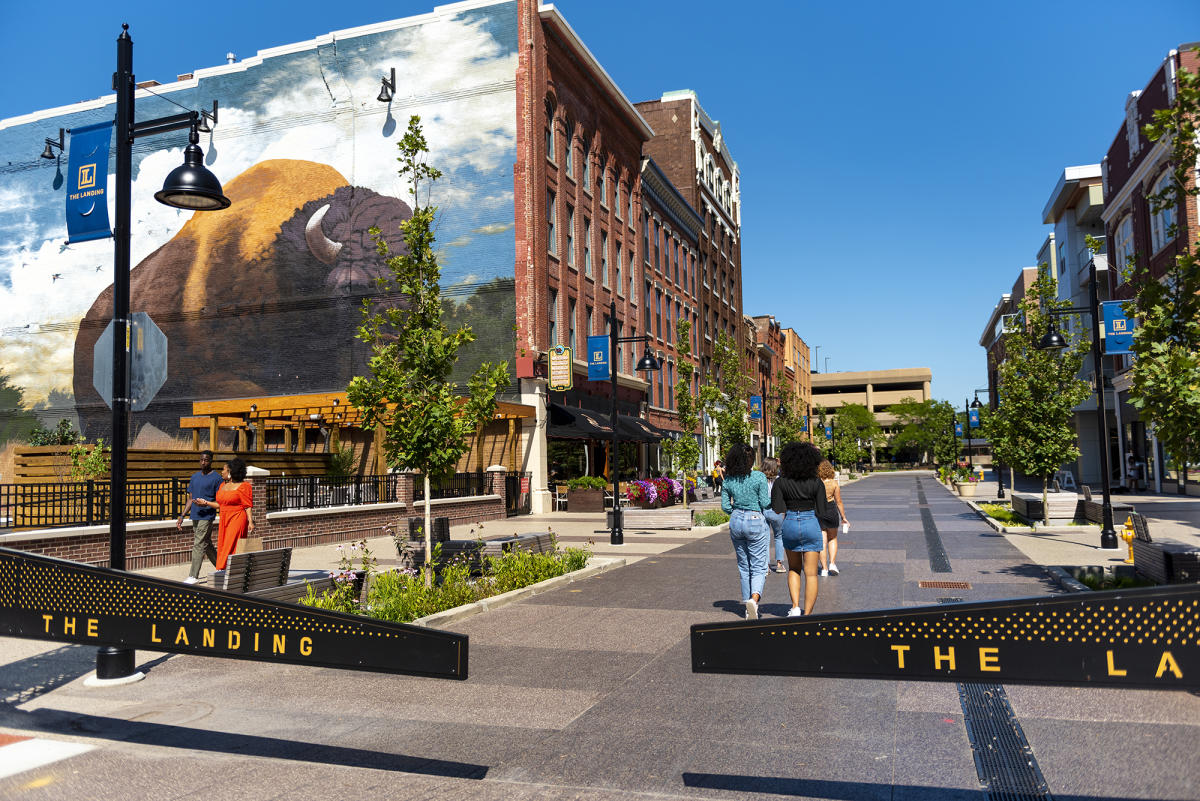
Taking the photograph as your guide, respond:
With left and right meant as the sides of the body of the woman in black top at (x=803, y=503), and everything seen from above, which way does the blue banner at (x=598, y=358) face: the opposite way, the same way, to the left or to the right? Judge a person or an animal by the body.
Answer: the opposite way

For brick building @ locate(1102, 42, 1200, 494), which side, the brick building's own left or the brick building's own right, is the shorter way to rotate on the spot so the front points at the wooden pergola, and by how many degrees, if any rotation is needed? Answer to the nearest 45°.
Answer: approximately 45° to the brick building's own left

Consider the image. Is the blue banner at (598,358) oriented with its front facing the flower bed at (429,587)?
yes

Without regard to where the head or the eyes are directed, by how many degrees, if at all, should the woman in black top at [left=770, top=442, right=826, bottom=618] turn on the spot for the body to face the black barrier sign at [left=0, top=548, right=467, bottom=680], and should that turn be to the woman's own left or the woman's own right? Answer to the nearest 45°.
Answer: approximately 135° to the woman's own left

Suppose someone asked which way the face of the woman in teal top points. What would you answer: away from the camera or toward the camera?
away from the camera

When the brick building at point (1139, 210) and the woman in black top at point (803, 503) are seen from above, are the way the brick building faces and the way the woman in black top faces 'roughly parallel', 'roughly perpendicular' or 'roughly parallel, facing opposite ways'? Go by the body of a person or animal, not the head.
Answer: roughly perpendicular

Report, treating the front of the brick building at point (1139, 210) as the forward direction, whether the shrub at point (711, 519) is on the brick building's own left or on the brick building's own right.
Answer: on the brick building's own left

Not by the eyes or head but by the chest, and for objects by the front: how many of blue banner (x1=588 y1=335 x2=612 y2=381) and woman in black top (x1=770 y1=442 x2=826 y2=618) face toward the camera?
1

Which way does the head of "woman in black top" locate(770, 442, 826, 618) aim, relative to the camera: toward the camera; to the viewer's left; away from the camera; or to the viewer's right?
away from the camera

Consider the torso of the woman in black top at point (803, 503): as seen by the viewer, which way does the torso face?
away from the camera

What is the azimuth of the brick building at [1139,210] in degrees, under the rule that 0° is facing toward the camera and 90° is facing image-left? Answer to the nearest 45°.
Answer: approximately 90°

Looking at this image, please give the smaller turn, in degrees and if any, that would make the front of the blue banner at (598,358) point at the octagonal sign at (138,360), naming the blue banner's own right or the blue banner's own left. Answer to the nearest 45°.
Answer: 0° — it already faces it
